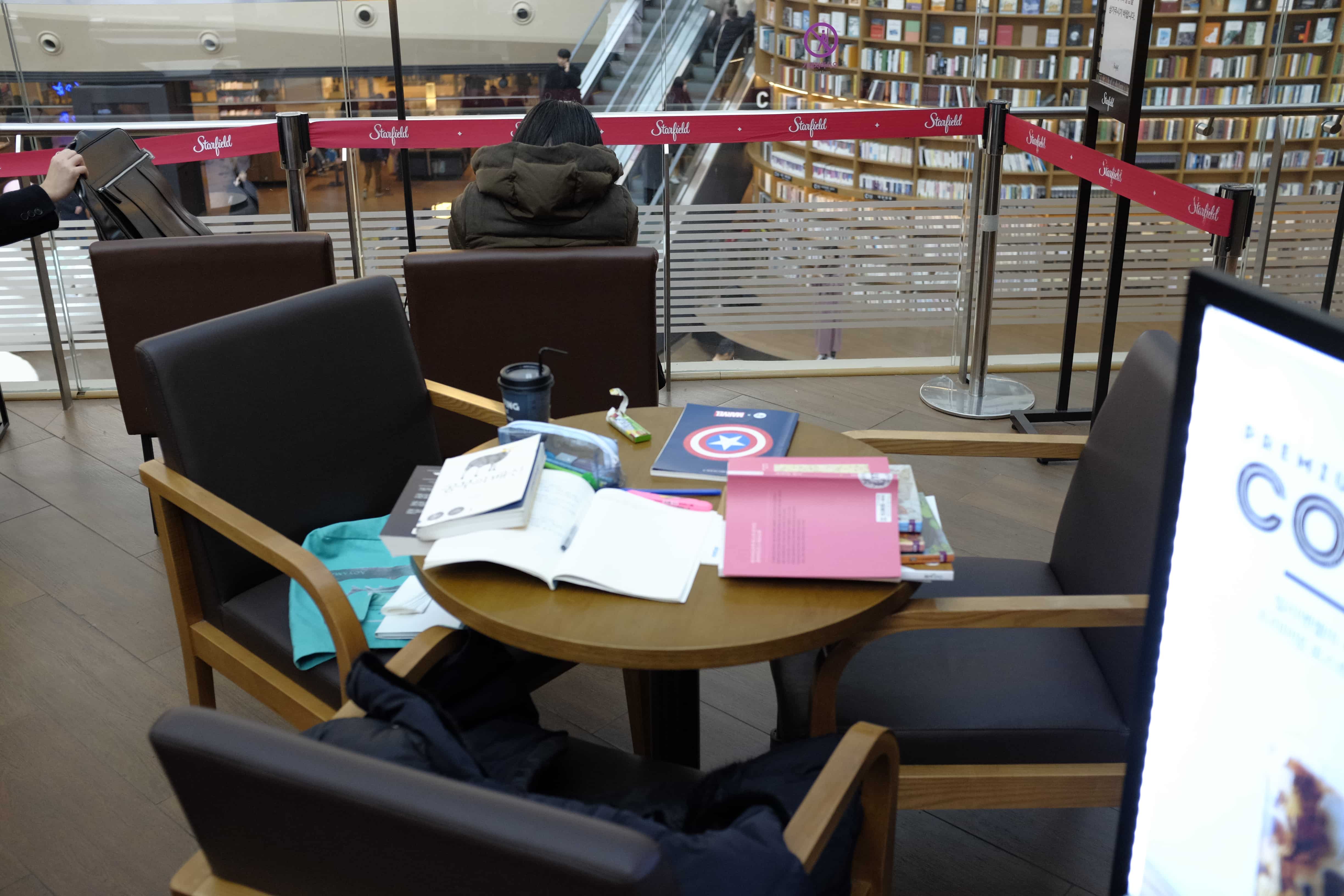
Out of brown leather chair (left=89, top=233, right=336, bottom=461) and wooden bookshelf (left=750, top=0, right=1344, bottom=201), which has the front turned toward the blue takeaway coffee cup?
the wooden bookshelf

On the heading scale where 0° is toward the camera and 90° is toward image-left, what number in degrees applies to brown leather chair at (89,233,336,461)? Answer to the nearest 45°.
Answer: approximately 180°

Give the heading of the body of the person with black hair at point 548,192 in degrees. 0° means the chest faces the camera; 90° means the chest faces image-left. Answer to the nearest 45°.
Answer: approximately 180°

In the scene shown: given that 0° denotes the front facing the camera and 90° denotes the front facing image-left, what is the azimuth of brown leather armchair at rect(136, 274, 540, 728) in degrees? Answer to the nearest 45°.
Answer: approximately 315°

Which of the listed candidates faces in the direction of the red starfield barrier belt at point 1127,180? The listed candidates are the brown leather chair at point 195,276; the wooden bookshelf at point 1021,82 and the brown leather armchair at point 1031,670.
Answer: the wooden bookshelf

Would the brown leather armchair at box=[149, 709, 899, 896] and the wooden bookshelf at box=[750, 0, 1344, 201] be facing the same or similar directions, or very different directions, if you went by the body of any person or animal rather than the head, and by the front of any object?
very different directions

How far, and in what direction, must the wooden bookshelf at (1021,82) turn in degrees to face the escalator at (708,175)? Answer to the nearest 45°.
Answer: approximately 45° to its right

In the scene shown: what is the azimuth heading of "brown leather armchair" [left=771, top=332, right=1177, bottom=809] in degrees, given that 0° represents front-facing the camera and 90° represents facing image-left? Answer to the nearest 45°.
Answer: approximately 90°

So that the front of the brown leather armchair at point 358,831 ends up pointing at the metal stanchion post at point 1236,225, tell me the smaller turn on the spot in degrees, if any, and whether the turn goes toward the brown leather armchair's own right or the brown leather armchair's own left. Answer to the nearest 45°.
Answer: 0° — it already faces it

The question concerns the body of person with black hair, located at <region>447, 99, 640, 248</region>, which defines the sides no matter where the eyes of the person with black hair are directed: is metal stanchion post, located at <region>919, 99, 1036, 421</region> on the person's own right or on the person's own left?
on the person's own right

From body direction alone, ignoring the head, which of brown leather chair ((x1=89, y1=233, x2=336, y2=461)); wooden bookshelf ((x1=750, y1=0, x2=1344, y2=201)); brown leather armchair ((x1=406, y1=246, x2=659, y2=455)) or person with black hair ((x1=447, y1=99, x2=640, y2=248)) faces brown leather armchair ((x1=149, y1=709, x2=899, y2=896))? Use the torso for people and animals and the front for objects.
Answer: the wooden bookshelf

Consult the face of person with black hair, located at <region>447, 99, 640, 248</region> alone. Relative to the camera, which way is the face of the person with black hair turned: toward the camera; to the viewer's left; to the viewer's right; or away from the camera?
away from the camera

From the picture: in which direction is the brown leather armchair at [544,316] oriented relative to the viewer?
away from the camera
